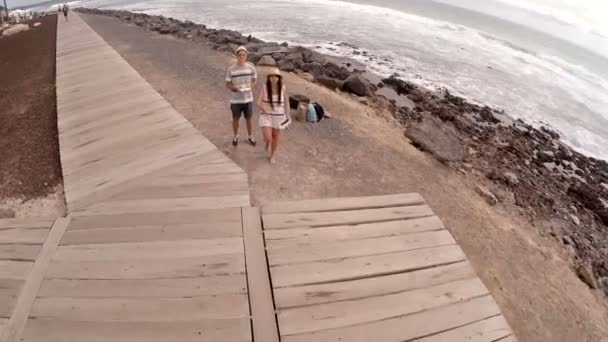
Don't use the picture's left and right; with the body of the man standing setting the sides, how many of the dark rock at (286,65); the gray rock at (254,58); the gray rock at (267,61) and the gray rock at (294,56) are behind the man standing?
4

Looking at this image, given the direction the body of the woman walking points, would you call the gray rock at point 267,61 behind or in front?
behind

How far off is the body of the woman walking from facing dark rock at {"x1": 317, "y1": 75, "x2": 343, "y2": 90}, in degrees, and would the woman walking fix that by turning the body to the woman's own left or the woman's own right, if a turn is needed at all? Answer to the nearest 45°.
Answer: approximately 180°

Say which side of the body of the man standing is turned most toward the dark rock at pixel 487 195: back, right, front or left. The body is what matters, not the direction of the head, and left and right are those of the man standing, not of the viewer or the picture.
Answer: left

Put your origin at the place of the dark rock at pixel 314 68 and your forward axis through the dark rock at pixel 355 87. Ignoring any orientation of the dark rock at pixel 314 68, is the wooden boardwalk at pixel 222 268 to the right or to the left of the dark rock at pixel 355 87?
right

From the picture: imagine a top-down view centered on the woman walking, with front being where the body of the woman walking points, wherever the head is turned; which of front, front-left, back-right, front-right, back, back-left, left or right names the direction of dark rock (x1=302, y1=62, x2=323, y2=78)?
back

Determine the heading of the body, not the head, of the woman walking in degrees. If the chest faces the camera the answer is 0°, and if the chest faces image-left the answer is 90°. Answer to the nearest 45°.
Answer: approximately 0°

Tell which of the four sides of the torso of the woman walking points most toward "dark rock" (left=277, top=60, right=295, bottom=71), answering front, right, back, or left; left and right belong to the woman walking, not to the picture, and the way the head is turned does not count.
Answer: back

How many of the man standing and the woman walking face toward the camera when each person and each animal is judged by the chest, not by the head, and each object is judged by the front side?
2

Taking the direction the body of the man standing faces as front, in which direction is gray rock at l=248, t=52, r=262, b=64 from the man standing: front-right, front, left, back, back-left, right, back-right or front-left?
back

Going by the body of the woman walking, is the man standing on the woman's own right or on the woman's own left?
on the woman's own right

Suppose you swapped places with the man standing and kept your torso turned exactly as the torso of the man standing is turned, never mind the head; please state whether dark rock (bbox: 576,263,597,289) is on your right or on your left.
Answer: on your left

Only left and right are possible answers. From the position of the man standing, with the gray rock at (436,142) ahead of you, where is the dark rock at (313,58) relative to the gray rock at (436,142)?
left
